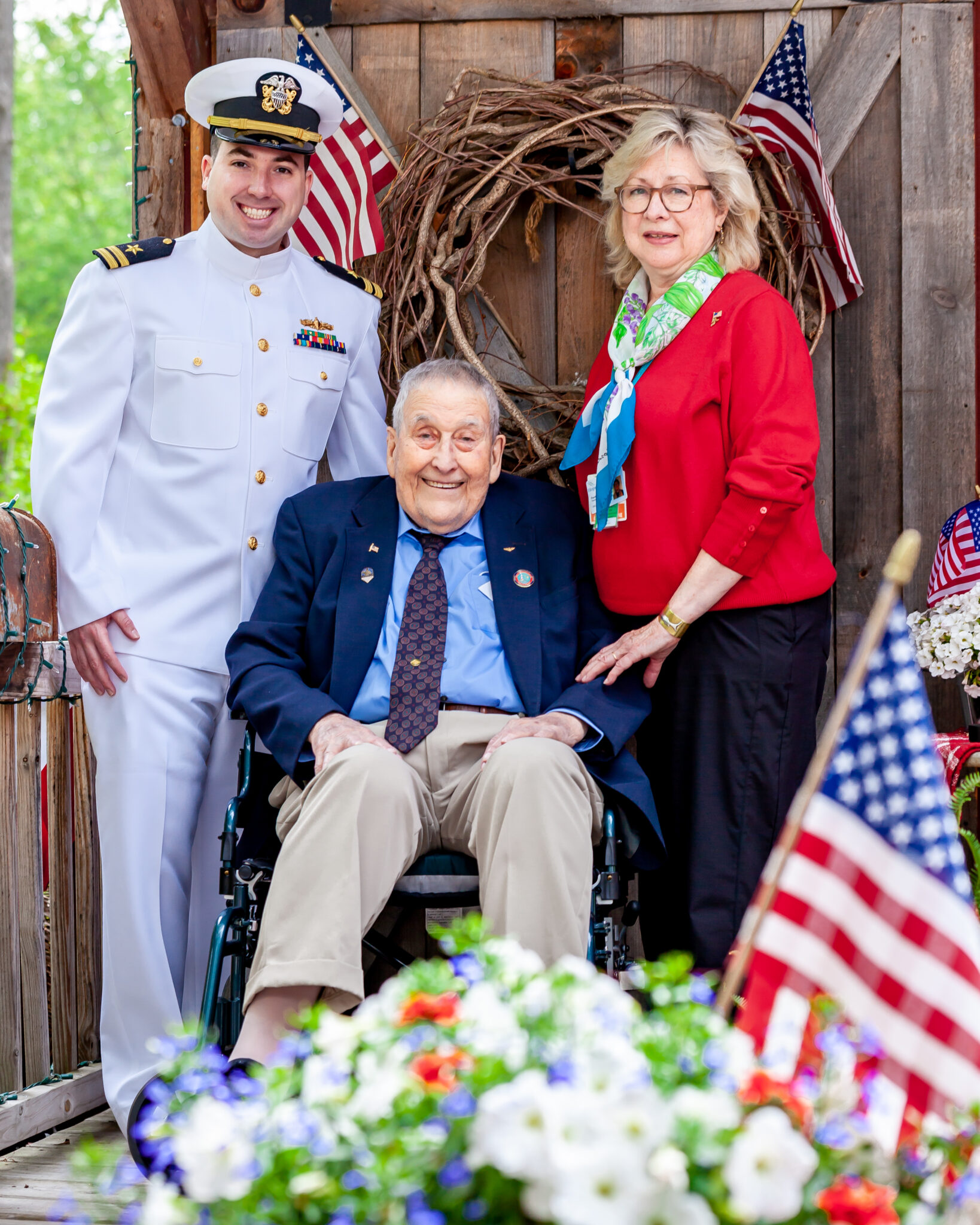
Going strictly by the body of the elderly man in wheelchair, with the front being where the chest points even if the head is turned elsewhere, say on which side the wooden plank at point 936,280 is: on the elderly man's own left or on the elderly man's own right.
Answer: on the elderly man's own left

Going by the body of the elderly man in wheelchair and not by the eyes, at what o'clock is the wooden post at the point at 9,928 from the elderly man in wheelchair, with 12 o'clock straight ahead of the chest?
The wooden post is roughly at 3 o'clock from the elderly man in wheelchair.

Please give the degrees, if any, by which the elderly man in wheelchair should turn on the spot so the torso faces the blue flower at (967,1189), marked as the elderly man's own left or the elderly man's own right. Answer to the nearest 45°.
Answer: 0° — they already face it

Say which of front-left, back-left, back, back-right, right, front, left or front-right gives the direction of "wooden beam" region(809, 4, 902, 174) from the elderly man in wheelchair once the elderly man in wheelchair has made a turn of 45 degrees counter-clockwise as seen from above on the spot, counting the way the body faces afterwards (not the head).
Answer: left

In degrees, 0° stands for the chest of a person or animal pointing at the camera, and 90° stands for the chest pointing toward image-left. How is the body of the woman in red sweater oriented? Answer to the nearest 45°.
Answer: approximately 45°

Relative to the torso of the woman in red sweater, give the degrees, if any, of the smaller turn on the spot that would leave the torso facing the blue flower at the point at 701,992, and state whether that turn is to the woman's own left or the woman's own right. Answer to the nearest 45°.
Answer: approximately 45° to the woman's own left

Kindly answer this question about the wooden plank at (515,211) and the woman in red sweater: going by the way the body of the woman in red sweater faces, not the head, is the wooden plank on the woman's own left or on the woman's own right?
on the woman's own right

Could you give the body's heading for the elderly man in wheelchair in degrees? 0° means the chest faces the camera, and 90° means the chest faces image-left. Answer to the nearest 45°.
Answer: approximately 0°

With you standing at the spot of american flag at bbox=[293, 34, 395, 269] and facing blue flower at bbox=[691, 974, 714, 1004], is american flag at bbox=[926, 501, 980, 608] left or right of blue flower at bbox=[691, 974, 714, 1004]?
left

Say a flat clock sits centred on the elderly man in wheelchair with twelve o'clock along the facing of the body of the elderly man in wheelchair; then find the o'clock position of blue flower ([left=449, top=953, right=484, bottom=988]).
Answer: The blue flower is roughly at 12 o'clock from the elderly man in wheelchair.

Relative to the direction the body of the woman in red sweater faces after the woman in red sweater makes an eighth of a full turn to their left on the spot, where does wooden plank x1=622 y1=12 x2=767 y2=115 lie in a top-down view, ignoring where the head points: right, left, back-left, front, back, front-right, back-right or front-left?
back
